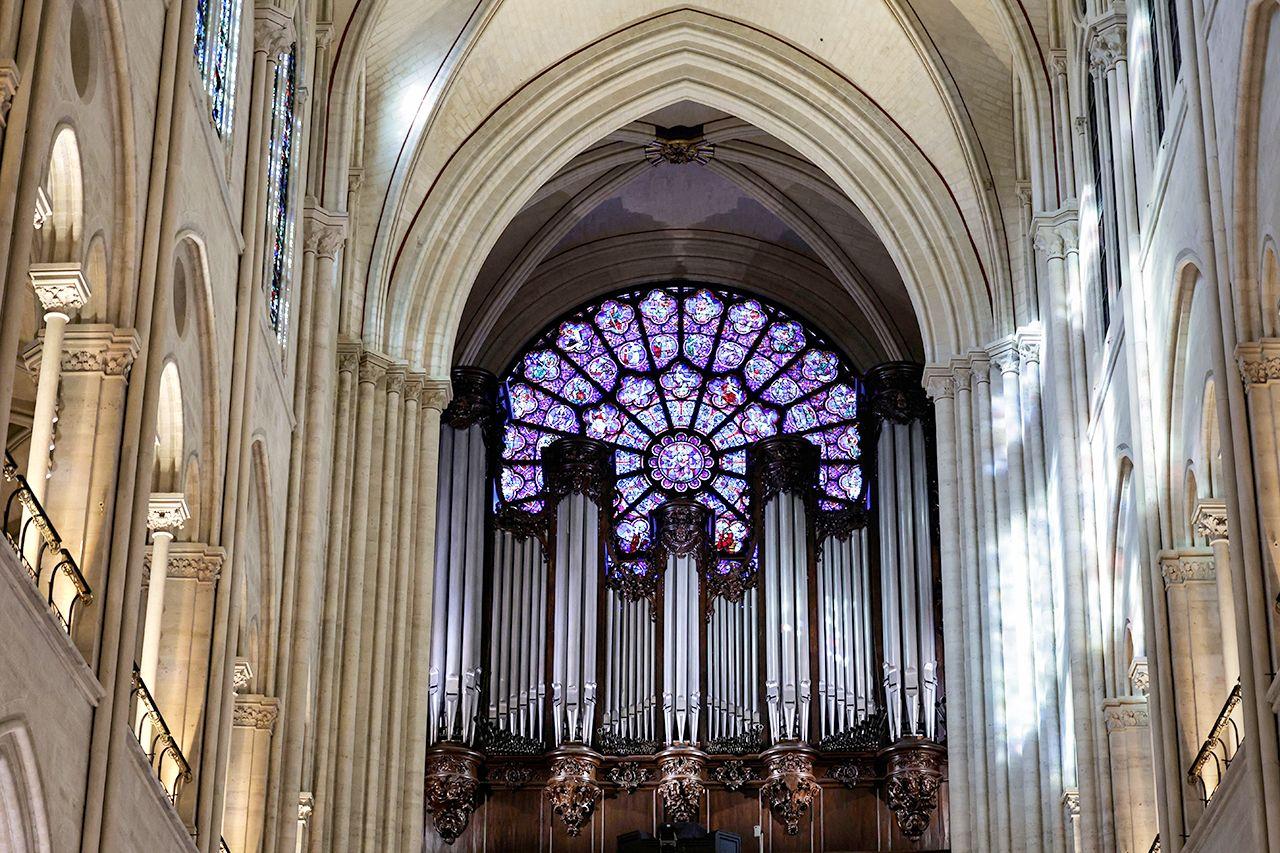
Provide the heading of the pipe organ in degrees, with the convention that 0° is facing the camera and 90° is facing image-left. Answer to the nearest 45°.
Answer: approximately 0°
